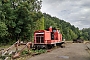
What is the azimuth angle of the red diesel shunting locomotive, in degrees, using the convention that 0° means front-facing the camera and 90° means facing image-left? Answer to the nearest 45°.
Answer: approximately 45°
